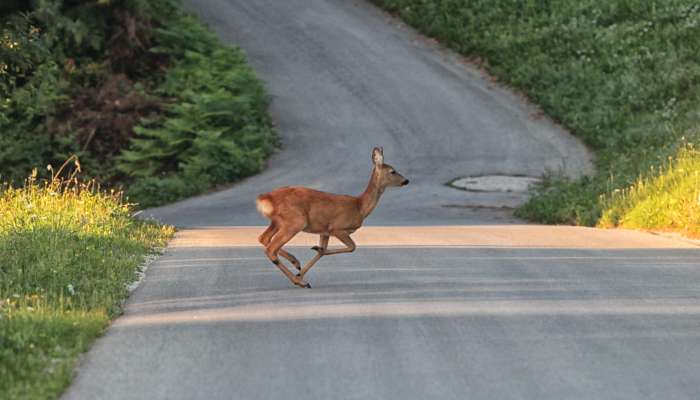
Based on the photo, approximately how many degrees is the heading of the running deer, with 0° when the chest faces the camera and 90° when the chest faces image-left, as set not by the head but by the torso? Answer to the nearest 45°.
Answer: approximately 270°

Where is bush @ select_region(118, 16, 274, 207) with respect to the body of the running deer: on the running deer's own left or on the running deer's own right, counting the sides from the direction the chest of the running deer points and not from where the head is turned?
on the running deer's own left
